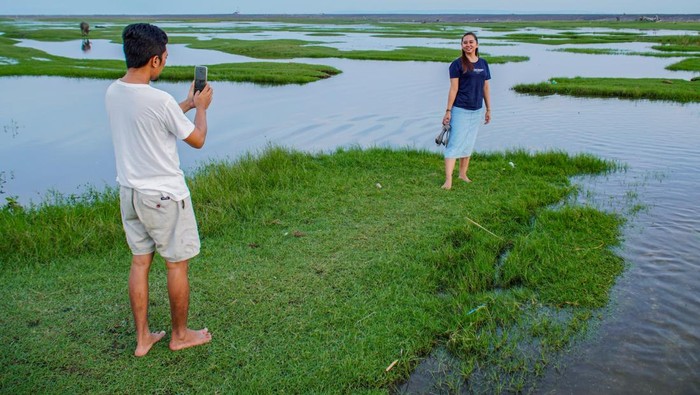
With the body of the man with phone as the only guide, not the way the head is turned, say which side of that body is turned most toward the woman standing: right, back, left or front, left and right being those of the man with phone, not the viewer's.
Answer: front

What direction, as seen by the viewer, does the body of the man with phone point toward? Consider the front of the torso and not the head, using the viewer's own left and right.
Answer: facing away from the viewer and to the right of the viewer

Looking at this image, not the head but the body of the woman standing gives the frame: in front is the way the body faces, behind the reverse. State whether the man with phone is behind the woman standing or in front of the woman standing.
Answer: in front

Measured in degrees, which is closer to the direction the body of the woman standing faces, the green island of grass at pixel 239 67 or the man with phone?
the man with phone

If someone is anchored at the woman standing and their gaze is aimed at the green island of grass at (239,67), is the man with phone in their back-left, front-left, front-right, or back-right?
back-left

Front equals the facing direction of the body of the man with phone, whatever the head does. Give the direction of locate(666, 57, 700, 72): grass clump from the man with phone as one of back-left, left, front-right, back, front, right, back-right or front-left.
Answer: front

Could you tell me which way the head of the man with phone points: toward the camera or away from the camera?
away from the camera

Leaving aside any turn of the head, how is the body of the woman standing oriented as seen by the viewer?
toward the camera

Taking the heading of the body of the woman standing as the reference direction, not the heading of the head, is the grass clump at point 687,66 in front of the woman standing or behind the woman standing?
behind

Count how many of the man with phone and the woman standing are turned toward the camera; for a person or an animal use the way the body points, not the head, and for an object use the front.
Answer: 1

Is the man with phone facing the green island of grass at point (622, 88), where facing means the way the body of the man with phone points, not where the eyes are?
yes

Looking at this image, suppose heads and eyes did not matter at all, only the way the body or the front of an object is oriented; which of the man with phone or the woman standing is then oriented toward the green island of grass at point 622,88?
the man with phone

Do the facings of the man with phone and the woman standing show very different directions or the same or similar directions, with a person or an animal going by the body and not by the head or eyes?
very different directions
